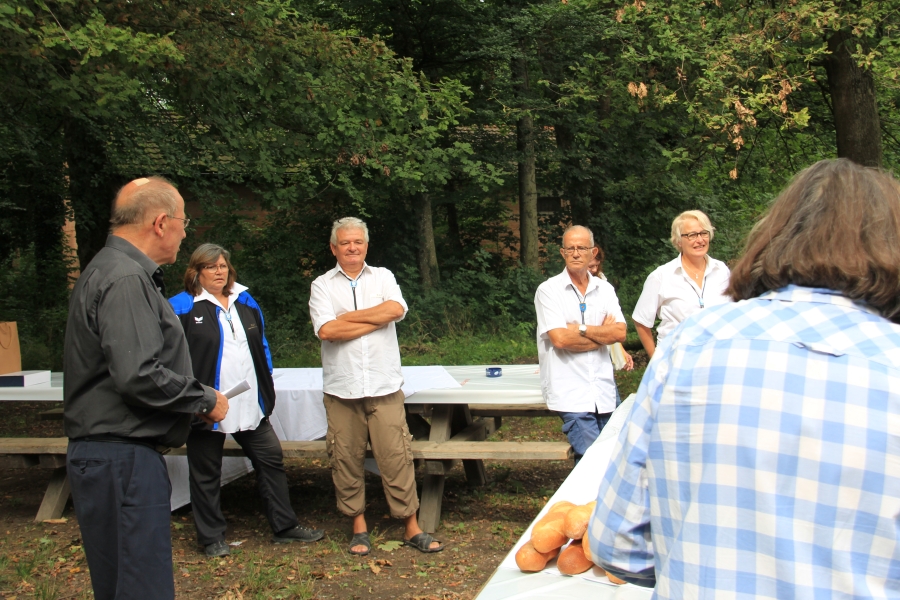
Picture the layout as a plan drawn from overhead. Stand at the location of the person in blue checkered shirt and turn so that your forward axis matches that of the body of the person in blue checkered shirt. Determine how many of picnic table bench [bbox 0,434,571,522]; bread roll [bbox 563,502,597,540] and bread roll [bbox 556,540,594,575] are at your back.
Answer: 0

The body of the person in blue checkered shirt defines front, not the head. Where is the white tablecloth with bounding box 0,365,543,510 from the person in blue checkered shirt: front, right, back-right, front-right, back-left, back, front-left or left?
front-left

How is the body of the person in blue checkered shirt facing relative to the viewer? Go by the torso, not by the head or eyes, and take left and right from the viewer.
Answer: facing away from the viewer

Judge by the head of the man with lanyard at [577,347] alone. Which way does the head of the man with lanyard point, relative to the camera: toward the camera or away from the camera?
toward the camera

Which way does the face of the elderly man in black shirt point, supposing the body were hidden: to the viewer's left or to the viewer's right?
to the viewer's right

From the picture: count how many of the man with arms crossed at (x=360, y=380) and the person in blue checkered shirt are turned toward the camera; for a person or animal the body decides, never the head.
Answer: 1

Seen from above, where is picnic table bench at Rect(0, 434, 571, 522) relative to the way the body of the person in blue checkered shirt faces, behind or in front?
in front

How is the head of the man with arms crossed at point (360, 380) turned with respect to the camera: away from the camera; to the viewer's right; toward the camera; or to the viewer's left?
toward the camera

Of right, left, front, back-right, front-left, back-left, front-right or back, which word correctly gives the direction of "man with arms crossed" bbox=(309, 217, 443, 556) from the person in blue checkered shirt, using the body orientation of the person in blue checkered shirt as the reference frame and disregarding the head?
front-left

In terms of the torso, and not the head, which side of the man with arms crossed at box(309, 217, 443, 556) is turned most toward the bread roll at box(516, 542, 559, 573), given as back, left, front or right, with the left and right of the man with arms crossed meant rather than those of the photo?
front

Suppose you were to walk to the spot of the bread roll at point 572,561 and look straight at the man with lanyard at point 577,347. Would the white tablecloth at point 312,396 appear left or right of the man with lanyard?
left

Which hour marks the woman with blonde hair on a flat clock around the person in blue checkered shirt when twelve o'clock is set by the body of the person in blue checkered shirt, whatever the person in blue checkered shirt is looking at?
The woman with blonde hair is roughly at 12 o'clock from the person in blue checkered shirt.

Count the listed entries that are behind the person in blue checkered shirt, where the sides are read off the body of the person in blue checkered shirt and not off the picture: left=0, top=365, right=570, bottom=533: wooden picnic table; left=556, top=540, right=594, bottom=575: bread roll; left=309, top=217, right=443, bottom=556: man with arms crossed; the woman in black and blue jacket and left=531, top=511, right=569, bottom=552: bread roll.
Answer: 0

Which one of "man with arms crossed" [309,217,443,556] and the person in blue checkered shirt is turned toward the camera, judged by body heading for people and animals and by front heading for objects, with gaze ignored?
the man with arms crossed

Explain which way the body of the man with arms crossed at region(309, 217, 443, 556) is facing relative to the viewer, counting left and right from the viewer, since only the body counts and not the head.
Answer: facing the viewer

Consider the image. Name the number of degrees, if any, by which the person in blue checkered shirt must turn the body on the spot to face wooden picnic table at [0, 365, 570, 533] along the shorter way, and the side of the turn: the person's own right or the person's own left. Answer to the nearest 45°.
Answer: approximately 45° to the person's own left

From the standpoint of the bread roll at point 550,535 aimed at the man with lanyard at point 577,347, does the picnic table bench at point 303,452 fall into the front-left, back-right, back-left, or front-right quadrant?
front-left

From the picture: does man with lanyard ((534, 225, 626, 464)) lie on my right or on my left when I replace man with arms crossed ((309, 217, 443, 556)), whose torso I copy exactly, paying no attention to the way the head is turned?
on my left

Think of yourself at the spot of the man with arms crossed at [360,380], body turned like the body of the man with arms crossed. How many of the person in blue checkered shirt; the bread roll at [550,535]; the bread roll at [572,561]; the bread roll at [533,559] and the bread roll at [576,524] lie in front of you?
5
